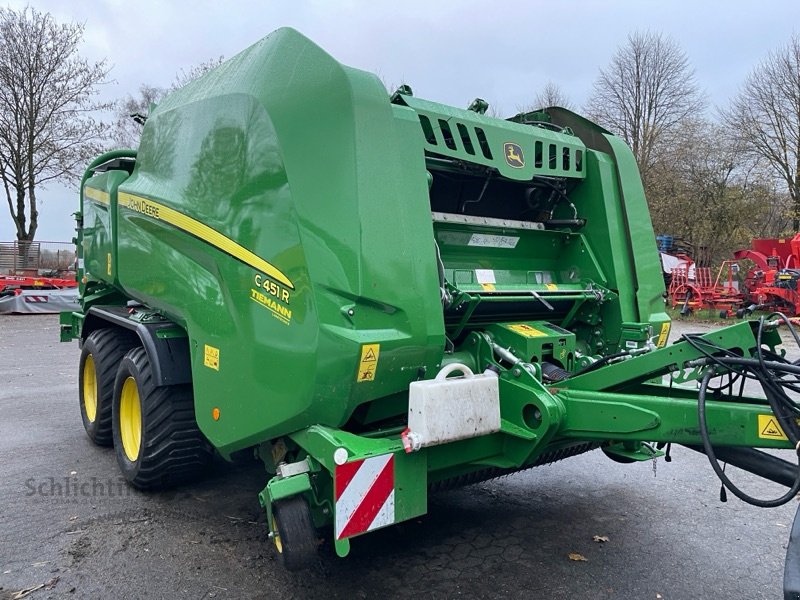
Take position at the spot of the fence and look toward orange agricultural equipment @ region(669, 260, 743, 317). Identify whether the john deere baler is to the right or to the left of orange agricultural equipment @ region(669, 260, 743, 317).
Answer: right

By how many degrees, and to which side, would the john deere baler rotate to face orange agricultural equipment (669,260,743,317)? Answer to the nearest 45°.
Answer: approximately 90° to its left

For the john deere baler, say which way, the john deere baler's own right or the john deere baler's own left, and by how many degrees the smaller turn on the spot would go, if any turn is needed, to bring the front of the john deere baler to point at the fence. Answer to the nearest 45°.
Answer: approximately 180°

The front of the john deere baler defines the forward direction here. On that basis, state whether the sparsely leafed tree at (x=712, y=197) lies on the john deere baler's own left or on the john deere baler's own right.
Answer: on the john deere baler's own left

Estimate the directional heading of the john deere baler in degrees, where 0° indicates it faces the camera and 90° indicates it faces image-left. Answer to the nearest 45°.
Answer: approximately 315°
